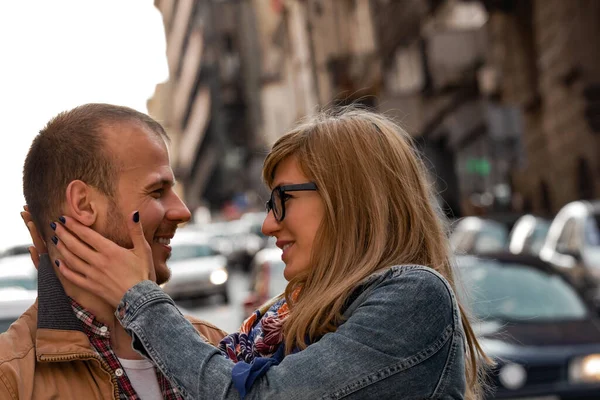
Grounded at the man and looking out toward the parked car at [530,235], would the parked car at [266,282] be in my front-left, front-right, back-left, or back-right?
front-left

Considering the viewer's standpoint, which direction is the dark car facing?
facing the viewer

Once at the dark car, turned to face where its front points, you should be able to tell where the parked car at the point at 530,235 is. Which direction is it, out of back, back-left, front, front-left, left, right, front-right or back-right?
back

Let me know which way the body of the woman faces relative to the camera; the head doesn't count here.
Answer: to the viewer's left

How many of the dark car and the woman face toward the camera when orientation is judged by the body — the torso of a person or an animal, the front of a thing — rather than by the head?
1

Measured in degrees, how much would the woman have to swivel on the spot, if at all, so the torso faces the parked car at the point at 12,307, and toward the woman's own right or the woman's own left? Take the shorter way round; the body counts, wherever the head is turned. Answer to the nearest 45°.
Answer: approximately 45° to the woman's own right

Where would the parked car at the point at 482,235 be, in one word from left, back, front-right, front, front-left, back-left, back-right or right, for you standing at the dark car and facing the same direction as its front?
back

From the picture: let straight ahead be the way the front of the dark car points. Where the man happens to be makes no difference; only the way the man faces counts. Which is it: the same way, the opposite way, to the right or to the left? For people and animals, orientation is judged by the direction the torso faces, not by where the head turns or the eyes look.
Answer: to the left

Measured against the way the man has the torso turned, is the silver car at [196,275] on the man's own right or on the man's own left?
on the man's own left

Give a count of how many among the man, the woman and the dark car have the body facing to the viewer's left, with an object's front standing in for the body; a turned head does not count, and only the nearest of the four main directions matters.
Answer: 1

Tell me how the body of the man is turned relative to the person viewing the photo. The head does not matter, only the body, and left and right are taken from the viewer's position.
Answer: facing the viewer and to the right of the viewer

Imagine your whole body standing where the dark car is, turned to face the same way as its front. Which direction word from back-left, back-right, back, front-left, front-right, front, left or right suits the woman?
front

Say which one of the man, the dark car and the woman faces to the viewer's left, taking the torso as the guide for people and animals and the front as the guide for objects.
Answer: the woman

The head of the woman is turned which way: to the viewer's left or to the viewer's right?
to the viewer's left
